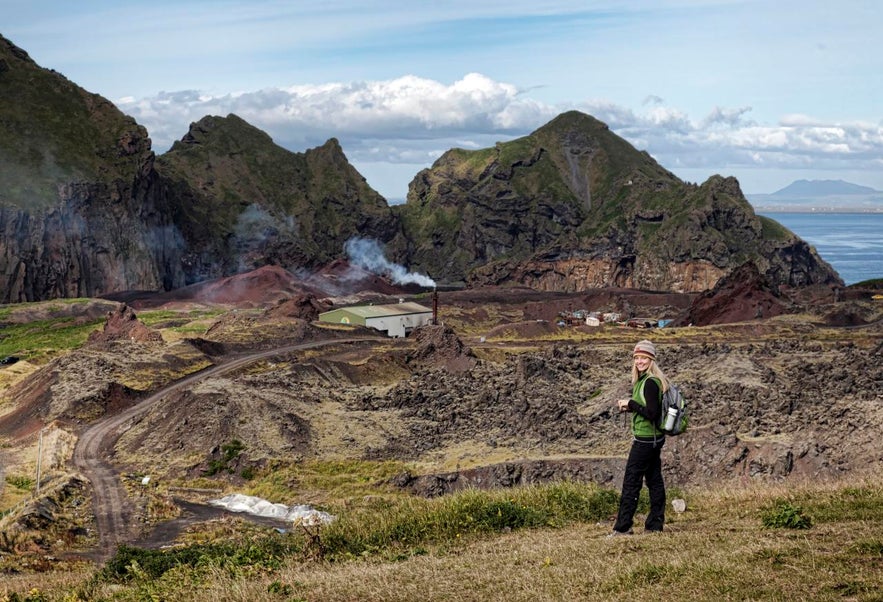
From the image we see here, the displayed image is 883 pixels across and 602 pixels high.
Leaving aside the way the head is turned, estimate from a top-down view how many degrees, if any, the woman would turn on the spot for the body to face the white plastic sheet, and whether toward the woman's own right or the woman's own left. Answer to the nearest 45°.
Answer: approximately 45° to the woman's own right

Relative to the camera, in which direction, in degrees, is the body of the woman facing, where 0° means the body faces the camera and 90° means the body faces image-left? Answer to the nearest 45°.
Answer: approximately 90°
